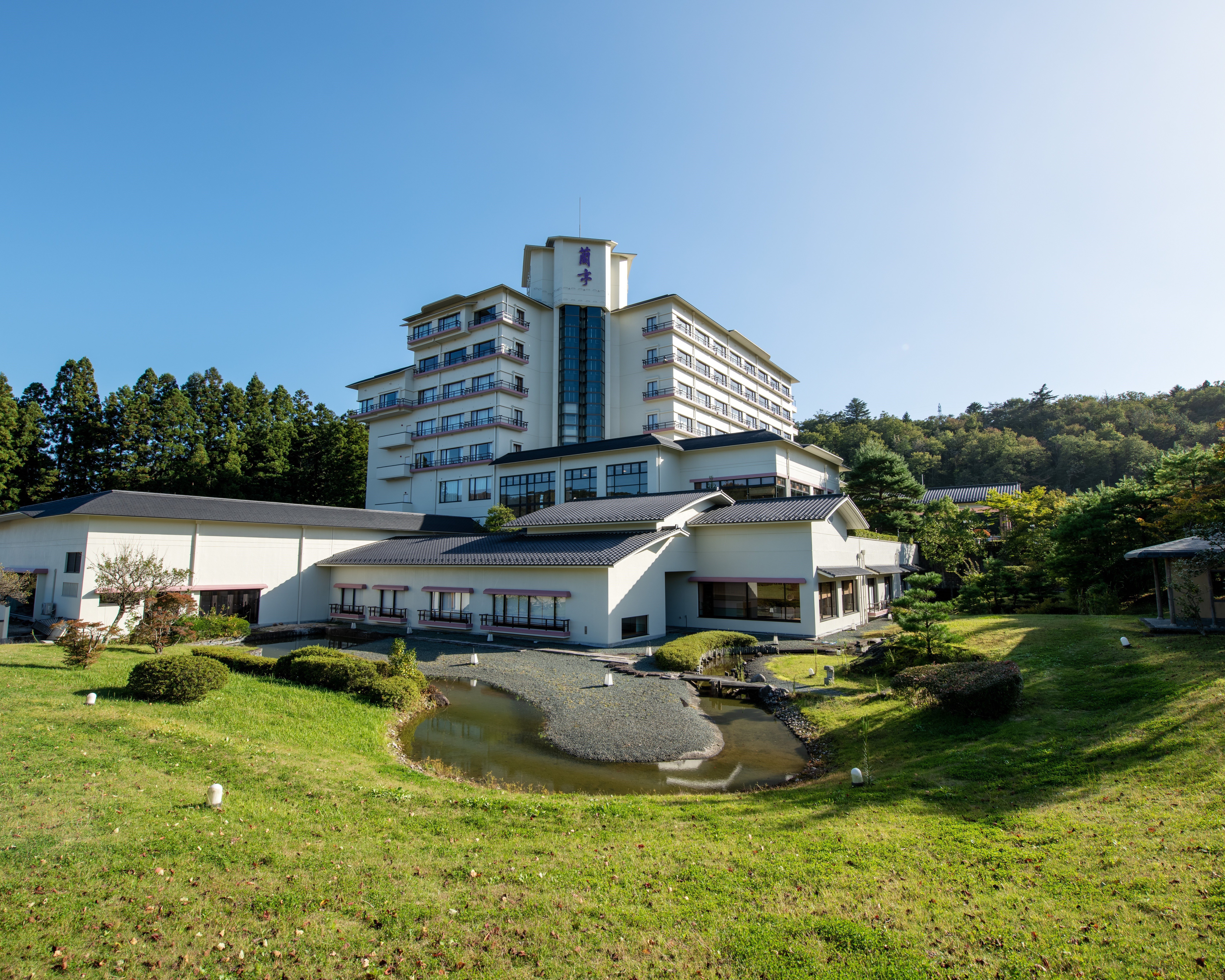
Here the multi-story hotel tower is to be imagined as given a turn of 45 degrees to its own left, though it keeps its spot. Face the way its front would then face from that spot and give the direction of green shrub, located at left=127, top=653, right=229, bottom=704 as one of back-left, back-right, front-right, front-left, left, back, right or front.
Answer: front-right

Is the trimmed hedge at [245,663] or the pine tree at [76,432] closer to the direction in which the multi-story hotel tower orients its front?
the trimmed hedge

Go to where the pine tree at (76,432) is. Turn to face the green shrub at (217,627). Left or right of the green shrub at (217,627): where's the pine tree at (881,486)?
left

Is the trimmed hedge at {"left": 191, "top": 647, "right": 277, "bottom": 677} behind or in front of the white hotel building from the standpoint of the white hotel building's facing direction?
in front

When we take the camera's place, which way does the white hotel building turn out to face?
facing the viewer

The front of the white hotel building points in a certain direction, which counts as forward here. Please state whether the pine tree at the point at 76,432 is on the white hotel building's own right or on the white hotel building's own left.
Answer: on the white hotel building's own right

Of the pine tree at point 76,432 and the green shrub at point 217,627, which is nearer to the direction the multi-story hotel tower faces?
the green shrub

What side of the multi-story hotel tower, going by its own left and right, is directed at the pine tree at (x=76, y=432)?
right

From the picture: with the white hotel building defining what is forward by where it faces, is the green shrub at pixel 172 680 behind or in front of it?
in front

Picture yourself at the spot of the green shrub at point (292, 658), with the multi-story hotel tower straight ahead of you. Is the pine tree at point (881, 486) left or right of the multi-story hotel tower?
right

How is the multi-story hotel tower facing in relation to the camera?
toward the camera

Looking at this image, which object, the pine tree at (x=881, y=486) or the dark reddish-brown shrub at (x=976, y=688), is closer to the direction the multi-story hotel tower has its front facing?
the dark reddish-brown shrub

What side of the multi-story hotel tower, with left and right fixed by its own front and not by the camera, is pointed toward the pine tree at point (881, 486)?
left

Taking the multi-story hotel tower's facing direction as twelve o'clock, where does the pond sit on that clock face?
The pond is roughly at 12 o'clock from the multi-story hotel tower.

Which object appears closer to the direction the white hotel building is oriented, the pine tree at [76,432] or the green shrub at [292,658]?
the green shrub
